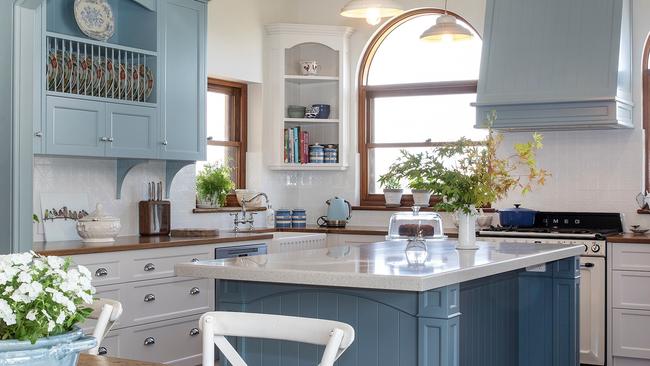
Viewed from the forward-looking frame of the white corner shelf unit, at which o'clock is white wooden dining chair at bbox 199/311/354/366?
The white wooden dining chair is roughly at 12 o'clock from the white corner shelf unit.

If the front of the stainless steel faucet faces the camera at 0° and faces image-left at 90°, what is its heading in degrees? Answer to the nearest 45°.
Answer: approximately 315°

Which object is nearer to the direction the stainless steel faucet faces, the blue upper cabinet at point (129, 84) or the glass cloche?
the glass cloche
